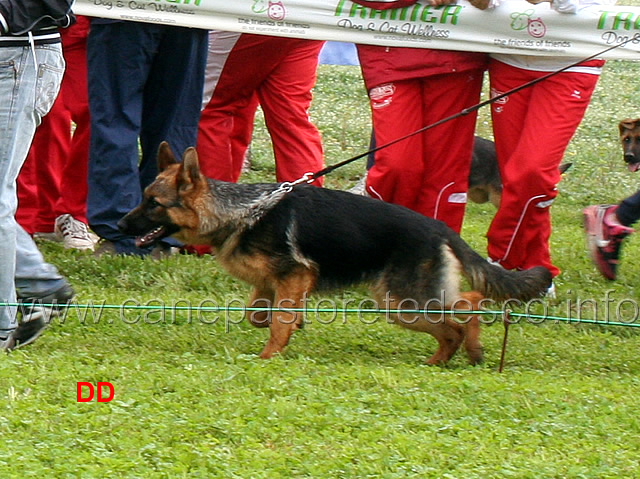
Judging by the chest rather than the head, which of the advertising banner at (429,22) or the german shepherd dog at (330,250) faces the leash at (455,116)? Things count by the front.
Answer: the advertising banner

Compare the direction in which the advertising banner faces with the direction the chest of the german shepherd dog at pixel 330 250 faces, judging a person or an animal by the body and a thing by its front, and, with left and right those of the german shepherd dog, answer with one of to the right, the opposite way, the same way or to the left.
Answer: to the left

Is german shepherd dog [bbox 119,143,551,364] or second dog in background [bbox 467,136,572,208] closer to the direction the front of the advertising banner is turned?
the german shepherd dog

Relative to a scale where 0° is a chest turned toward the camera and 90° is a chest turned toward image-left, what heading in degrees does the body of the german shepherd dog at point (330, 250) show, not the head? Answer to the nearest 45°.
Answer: approximately 90°

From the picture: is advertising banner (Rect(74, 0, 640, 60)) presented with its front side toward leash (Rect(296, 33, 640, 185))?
yes

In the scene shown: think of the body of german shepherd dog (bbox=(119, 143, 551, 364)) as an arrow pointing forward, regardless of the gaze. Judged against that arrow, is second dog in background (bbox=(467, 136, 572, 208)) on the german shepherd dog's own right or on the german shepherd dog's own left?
on the german shepherd dog's own right

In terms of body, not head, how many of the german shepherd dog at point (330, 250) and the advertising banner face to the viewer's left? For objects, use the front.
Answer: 1

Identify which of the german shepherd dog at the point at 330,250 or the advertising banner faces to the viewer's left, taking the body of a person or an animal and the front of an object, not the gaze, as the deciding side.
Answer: the german shepherd dog

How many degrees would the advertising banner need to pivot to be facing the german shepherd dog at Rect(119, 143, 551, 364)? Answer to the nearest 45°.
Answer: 0° — it already faces it

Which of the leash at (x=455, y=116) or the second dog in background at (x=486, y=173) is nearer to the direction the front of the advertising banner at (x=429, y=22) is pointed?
the leash
